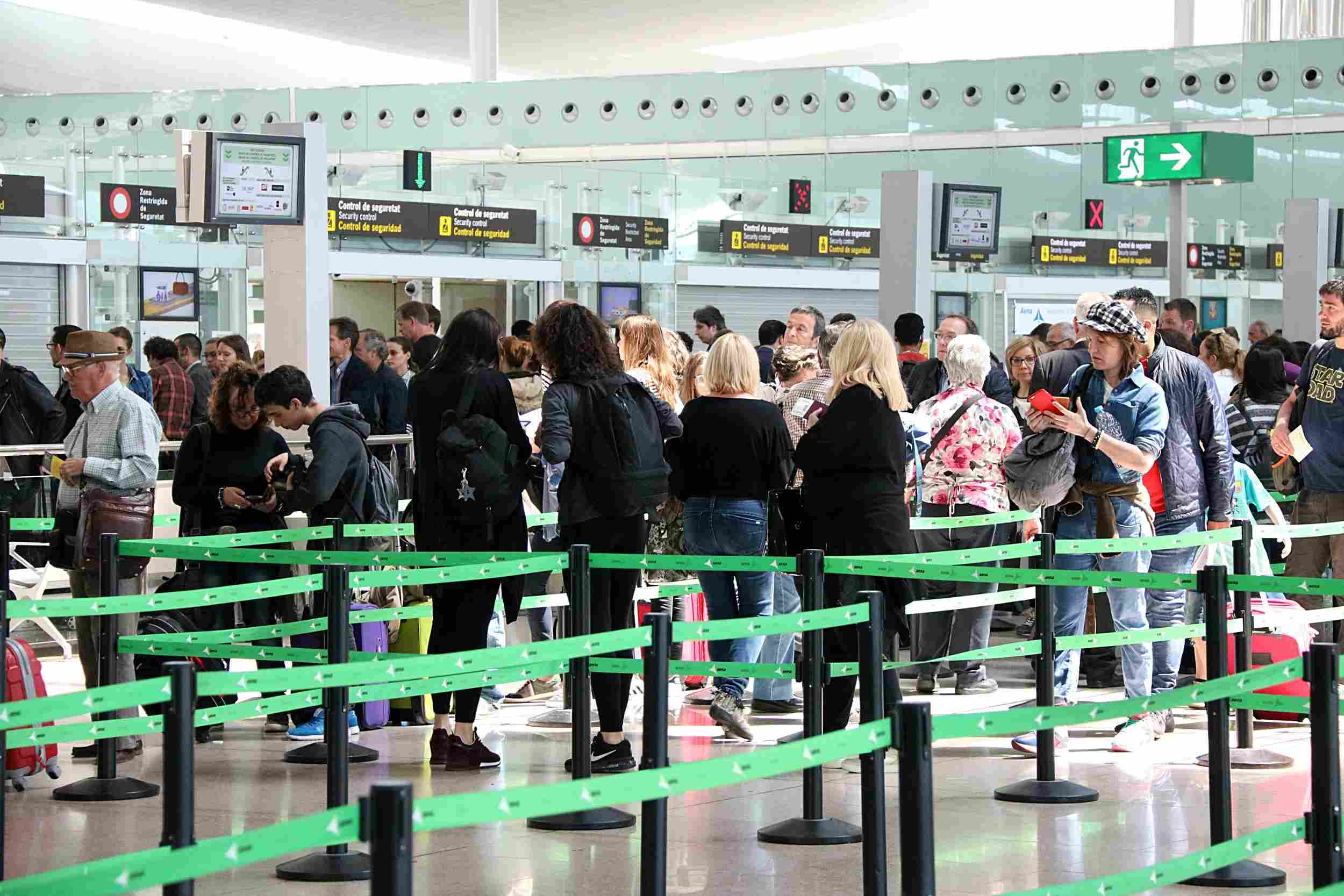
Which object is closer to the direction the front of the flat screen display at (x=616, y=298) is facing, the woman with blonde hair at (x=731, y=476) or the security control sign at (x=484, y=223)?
the woman with blonde hair

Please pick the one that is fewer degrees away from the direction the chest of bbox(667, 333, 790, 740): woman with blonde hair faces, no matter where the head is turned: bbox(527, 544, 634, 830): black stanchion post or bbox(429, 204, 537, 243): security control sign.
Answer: the security control sign

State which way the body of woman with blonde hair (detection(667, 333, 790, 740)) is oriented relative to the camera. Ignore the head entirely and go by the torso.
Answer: away from the camera

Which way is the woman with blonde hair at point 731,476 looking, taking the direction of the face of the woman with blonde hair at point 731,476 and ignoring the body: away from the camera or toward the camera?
away from the camera

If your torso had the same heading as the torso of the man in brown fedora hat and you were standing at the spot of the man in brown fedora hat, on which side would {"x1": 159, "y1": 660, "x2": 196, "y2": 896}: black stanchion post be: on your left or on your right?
on your left

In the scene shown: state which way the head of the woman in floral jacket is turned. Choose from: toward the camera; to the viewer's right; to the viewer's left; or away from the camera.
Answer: away from the camera

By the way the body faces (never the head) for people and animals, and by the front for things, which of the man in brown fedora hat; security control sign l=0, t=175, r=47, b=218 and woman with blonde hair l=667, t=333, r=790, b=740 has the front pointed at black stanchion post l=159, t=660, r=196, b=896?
the security control sign

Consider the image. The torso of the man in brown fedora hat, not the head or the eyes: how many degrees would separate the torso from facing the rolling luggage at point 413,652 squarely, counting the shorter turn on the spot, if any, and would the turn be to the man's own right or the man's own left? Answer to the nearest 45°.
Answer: approximately 180°

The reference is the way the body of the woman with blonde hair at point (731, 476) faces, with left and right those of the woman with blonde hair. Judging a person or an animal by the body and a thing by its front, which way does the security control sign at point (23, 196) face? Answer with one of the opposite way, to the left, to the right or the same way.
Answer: the opposite way

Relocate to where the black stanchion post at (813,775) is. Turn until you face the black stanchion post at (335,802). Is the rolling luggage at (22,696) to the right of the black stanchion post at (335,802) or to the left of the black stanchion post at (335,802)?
right

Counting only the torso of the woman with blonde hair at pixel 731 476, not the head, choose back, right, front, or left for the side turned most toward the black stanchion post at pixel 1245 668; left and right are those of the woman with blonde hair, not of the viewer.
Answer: right

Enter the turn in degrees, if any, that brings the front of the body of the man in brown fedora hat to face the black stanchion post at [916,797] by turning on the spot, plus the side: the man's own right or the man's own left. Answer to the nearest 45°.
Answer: approximately 90° to the man's own left

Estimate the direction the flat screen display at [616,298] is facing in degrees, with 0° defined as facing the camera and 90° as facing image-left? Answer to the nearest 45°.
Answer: approximately 0°

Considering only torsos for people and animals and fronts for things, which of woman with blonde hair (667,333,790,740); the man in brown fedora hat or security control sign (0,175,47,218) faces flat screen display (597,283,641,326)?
the woman with blonde hair

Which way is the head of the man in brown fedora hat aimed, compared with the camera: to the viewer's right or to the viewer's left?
to the viewer's left
